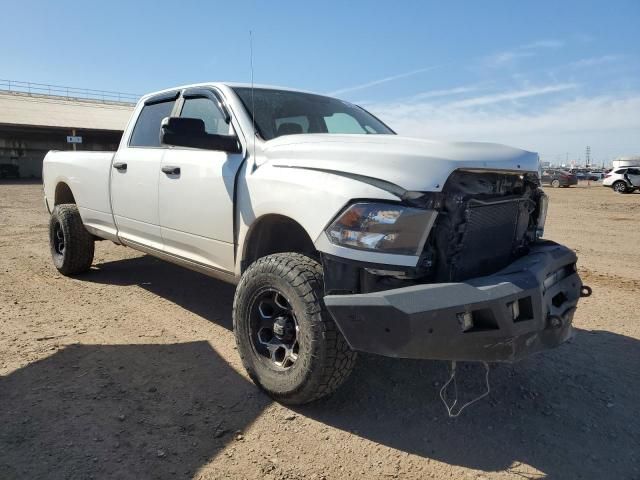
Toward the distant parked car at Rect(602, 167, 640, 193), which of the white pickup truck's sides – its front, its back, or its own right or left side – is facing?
left

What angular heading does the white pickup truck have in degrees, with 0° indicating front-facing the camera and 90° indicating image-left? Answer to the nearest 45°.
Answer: approximately 315°

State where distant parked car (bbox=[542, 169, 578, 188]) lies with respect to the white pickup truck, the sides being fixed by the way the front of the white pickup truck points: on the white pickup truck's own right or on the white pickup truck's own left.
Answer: on the white pickup truck's own left

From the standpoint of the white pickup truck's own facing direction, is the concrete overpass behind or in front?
behind
